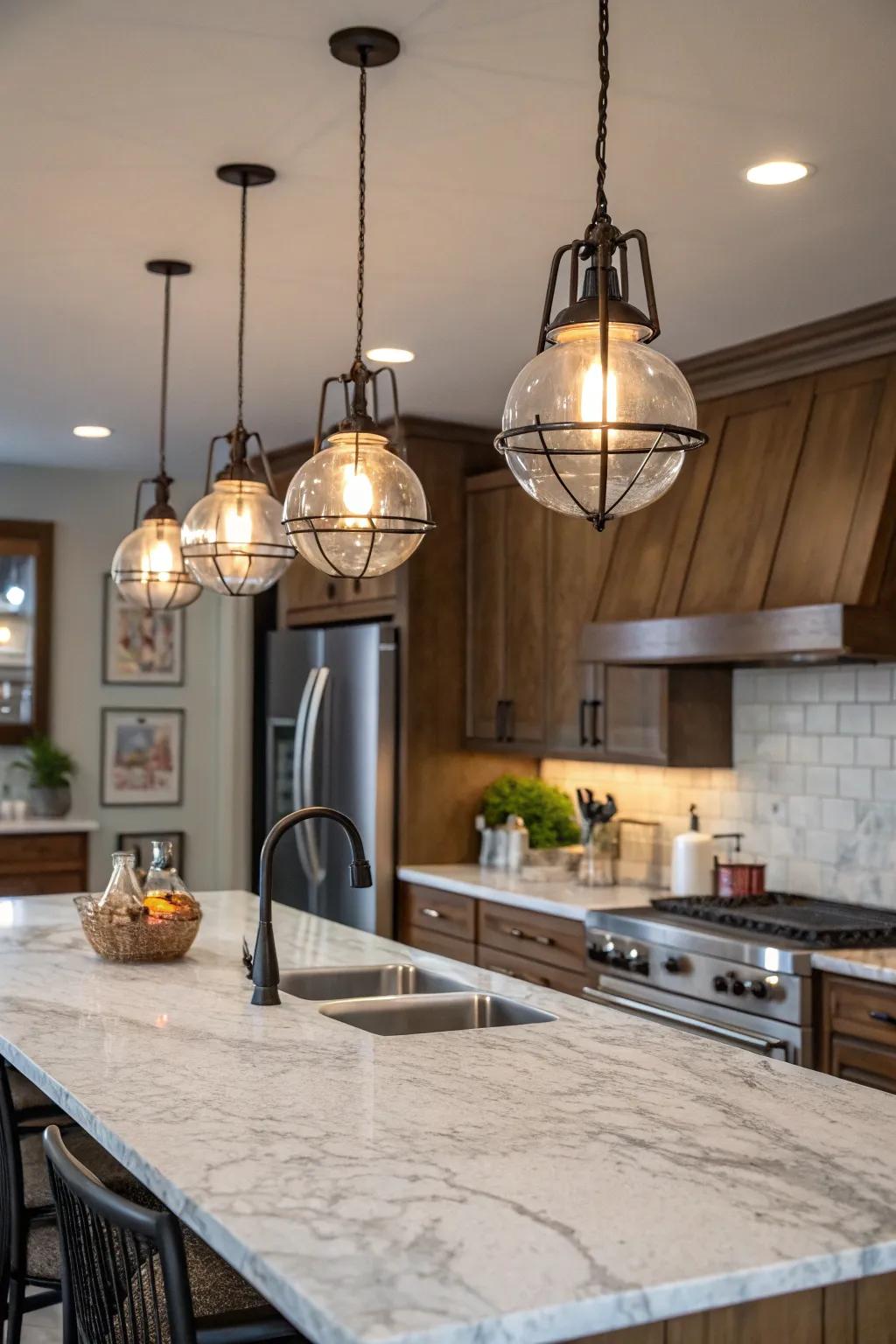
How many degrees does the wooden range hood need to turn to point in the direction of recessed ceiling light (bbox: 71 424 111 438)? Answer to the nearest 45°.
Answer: approximately 90° to its right

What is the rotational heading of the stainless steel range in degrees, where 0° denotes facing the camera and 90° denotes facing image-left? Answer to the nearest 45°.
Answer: approximately 45°

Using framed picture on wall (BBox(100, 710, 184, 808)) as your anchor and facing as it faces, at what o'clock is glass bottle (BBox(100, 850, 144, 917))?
The glass bottle is roughly at 12 o'clock from the framed picture on wall.

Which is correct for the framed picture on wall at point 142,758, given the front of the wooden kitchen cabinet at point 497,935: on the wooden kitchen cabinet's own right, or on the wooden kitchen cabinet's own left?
on the wooden kitchen cabinet's own right

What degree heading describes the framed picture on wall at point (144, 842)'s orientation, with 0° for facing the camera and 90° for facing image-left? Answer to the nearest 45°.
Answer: approximately 0°

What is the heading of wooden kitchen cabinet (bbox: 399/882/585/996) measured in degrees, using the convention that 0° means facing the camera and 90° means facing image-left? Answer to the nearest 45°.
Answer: approximately 45°

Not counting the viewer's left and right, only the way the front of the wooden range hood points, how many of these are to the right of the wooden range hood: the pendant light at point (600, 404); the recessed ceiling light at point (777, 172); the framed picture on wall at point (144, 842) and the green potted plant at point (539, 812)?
2
